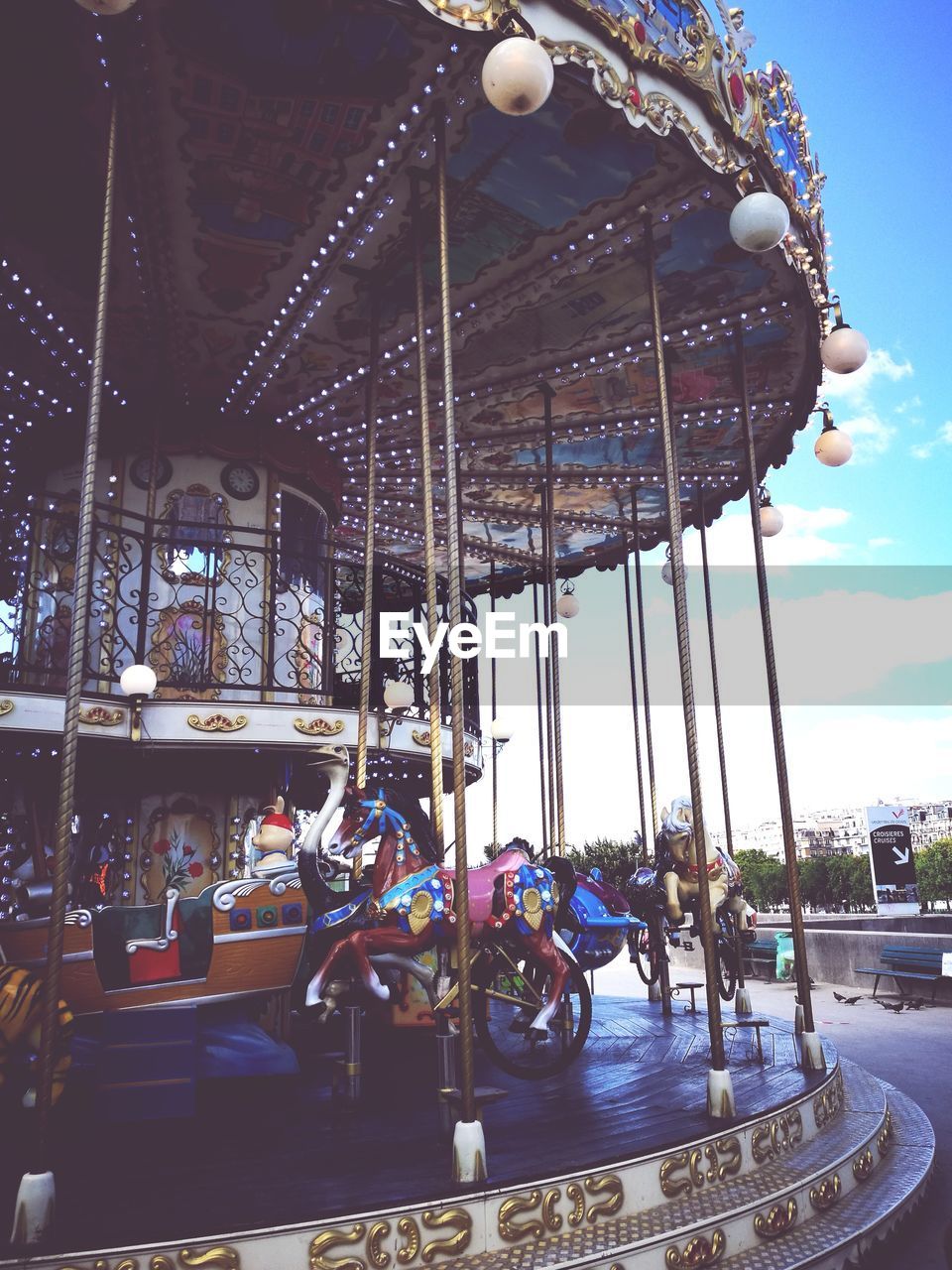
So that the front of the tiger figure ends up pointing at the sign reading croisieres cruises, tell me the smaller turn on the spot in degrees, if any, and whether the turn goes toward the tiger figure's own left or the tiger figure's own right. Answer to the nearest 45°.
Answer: approximately 135° to the tiger figure's own right

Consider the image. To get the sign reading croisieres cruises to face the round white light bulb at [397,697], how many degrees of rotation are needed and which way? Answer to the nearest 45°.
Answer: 0° — it already faces it

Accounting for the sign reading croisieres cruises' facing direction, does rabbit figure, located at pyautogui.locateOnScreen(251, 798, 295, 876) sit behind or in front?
in front

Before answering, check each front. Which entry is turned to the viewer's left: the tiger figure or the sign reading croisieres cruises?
the tiger figure

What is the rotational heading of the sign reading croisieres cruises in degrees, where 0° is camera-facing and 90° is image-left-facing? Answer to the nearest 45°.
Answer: approximately 0°

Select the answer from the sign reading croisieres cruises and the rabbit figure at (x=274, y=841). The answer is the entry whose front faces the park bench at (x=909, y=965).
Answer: the sign reading croisieres cruises

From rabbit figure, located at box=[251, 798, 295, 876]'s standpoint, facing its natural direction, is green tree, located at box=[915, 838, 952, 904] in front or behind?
behind

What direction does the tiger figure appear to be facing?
to the viewer's left
